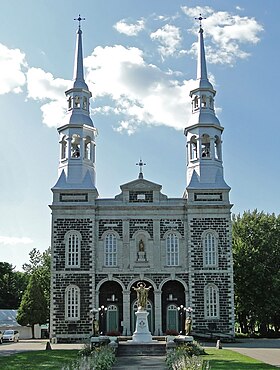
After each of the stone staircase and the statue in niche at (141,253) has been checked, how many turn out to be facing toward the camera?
2

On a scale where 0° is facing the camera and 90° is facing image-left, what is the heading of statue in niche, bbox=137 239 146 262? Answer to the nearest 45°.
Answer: approximately 0°

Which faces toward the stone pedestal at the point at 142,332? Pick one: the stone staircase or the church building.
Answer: the church building

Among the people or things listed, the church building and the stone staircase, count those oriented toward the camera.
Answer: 2

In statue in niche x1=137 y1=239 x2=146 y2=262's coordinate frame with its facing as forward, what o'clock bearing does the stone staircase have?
The stone staircase is roughly at 12 o'clock from the statue in niche.

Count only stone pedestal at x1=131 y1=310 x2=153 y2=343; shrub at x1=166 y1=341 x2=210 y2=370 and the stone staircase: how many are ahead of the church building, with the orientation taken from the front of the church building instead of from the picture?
3

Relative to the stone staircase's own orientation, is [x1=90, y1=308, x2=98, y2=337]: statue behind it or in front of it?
behind

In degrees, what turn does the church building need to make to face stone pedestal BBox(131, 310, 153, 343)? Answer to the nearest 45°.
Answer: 0° — it already faces it
